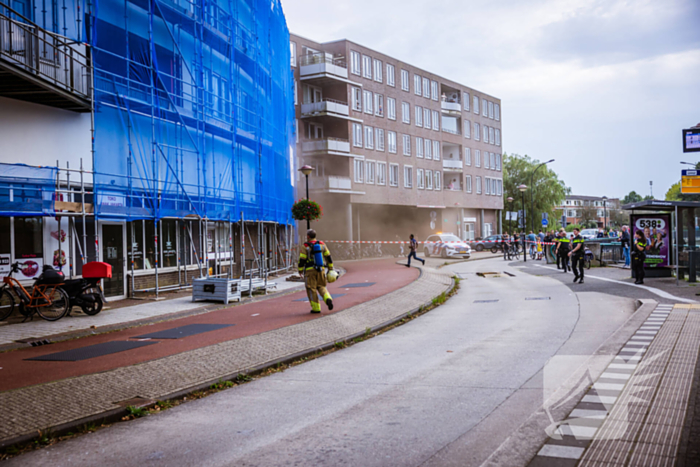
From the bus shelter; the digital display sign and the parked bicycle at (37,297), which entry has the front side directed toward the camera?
the digital display sign

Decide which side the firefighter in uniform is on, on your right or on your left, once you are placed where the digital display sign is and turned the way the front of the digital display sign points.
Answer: on your right

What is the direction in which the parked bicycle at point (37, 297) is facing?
to the viewer's left

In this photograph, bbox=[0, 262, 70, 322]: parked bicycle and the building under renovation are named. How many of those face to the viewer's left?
1

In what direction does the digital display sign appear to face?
toward the camera

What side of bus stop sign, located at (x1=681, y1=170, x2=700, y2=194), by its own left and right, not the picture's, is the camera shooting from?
front

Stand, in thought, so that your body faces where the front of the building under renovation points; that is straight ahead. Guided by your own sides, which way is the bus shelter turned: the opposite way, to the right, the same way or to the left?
the opposite way

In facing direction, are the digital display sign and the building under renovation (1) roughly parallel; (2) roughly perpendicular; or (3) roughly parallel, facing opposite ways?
roughly perpendicular

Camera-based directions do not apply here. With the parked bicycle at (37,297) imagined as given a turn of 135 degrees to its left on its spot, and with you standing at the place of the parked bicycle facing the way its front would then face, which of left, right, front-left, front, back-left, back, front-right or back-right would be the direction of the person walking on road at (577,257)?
front-left

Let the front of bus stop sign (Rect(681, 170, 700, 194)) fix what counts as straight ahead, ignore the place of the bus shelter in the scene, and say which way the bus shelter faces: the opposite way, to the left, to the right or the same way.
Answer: to the right

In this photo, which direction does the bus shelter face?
to the viewer's left

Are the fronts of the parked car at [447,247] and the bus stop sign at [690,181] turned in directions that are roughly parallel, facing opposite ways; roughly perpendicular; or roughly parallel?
roughly perpendicular

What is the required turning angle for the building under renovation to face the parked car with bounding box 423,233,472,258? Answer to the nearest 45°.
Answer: approximately 90° to its left

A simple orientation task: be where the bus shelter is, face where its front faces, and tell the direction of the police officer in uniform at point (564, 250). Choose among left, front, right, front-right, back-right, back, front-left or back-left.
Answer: front-right
